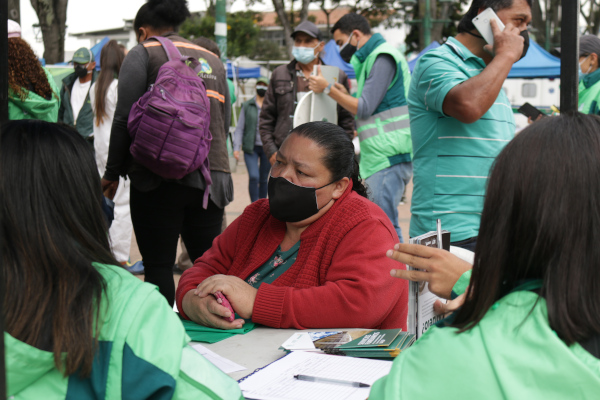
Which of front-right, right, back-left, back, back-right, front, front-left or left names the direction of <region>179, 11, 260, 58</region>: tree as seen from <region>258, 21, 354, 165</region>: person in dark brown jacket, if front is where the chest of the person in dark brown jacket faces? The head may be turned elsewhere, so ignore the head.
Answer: back

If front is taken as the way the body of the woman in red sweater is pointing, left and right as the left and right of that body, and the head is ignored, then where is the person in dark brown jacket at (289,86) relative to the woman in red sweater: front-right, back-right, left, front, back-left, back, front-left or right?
back-right

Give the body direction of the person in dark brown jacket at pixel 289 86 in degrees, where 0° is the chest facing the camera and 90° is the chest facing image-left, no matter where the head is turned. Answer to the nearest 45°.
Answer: approximately 0°

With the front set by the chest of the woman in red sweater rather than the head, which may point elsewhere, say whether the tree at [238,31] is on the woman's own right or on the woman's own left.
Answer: on the woman's own right
